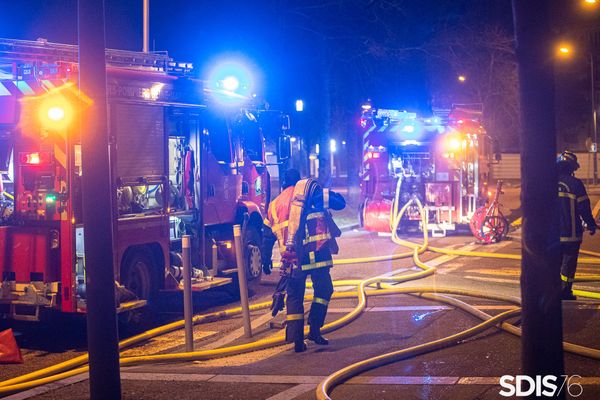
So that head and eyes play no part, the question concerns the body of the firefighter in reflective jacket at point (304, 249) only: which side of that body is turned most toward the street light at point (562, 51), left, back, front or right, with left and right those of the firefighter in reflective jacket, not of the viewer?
front

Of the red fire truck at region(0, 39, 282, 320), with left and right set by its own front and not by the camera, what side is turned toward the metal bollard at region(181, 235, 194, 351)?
right

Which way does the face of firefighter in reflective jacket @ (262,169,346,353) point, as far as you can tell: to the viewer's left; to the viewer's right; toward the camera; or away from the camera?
away from the camera

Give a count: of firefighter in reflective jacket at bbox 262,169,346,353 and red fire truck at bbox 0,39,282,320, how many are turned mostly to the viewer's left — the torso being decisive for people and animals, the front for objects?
0

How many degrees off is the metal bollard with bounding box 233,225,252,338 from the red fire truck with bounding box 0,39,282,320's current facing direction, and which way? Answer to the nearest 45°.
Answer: approximately 90° to its right

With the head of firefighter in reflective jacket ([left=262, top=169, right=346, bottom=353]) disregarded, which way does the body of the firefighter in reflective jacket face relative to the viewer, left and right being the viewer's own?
facing away from the viewer and to the right of the viewer

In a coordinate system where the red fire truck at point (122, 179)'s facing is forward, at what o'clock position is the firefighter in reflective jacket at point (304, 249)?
The firefighter in reflective jacket is roughly at 3 o'clock from the red fire truck.

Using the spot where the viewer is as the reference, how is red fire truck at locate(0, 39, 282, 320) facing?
facing away from the viewer and to the right of the viewer

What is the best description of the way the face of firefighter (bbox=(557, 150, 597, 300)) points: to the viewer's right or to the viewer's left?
to the viewer's left
